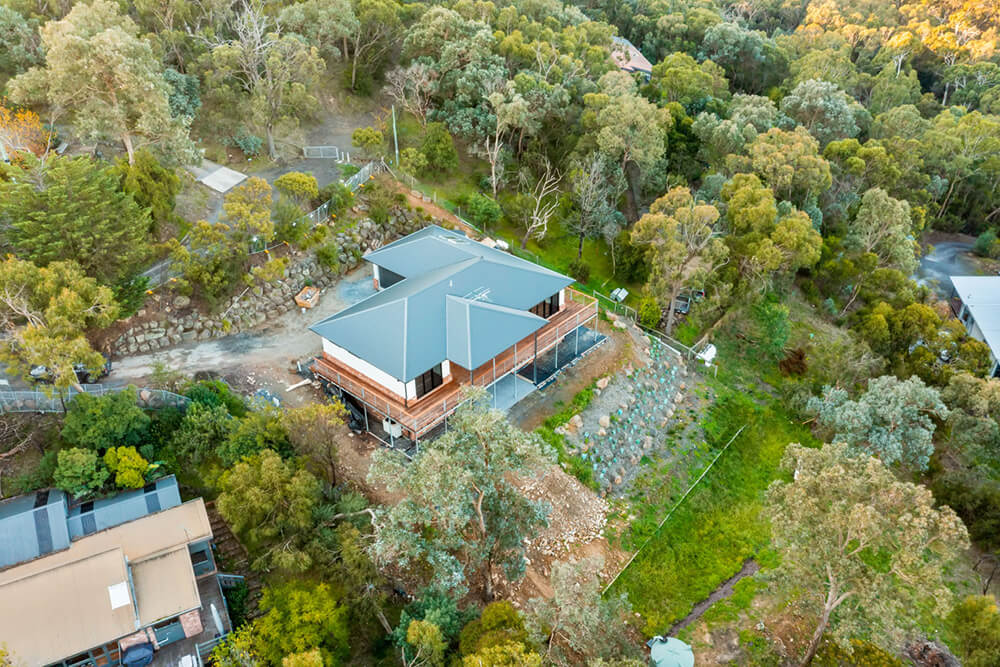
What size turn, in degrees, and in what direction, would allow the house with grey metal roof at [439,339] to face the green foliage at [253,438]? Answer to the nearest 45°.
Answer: approximately 90° to its right

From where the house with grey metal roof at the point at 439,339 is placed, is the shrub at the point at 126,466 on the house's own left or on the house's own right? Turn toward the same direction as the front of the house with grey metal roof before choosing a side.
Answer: on the house's own right

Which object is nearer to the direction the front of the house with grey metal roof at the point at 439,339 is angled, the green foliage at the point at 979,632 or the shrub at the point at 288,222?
the green foliage

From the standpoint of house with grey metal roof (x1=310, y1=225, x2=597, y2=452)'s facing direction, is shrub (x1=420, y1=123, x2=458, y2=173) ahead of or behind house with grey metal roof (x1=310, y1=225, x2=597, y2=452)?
behind

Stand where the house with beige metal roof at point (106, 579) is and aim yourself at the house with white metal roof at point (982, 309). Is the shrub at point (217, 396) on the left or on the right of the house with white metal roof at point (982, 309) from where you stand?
left

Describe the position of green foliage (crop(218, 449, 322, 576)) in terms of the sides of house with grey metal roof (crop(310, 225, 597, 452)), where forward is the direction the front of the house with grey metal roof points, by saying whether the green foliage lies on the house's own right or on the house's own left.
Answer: on the house's own right

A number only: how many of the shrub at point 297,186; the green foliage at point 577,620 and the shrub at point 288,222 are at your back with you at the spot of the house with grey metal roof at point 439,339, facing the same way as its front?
2

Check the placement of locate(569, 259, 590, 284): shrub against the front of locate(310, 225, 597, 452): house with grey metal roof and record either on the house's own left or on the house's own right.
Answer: on the house's own left

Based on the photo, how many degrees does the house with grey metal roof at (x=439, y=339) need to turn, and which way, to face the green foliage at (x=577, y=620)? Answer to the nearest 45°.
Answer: approximately 45° to its right

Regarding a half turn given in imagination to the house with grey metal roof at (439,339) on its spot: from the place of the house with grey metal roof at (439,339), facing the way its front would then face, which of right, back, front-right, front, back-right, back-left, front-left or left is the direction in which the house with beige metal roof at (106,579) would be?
left

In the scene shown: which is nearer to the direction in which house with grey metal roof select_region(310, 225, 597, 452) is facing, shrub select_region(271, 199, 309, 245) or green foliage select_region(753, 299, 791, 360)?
the green foliage

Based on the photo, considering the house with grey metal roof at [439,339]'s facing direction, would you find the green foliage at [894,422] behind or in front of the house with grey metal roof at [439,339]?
in front

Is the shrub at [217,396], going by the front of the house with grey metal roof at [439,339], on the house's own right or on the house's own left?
on the house's own right
